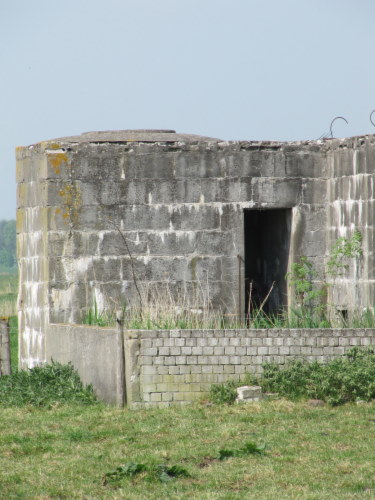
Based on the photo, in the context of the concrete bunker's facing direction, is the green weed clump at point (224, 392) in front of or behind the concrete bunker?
in front

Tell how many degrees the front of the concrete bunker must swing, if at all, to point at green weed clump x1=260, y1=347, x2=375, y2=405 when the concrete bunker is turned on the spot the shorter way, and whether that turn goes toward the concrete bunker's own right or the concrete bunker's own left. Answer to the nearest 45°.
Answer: approximately 45° to the concrete bunker's own left

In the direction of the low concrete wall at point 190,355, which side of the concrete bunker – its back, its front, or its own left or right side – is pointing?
front

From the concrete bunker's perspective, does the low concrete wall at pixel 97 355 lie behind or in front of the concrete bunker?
in front

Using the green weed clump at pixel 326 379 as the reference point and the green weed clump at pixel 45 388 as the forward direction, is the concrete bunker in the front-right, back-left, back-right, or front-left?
front-right

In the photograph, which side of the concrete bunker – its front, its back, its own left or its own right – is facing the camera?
front
